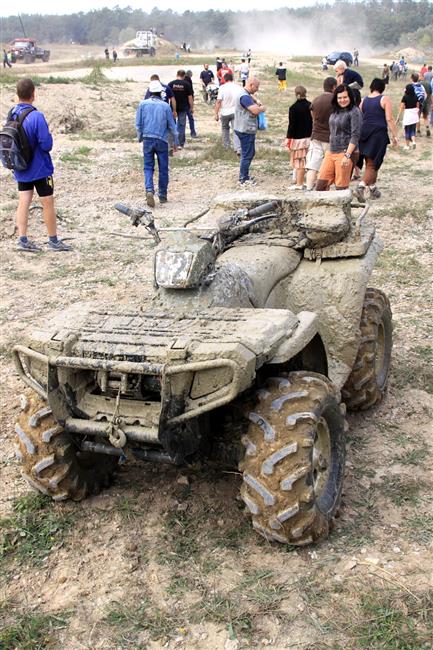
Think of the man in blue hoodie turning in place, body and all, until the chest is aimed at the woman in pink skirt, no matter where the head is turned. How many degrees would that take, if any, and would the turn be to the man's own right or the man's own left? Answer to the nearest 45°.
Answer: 0° — they already face them

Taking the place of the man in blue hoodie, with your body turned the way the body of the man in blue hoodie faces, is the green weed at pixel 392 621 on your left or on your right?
on your right

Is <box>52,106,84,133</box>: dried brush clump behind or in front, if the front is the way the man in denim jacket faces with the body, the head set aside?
in front

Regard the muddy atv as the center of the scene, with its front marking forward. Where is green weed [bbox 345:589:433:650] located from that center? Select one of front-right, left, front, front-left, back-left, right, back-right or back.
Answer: left

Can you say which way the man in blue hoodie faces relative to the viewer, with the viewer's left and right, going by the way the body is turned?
facing away from the viewer and to the right of the viewer

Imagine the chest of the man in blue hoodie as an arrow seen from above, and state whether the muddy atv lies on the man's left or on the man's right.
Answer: on the man's right

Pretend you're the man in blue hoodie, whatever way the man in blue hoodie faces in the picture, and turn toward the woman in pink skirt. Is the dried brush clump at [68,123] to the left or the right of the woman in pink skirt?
left

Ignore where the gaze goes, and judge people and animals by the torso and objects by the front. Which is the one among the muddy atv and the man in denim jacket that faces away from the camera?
the man in denim jacket

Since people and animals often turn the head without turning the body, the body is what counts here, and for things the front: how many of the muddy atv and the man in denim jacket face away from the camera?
1

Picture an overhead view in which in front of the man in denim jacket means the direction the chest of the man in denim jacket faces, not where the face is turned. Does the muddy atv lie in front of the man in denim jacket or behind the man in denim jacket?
behind

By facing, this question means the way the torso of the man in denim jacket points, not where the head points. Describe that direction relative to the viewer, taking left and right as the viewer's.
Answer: facing away from the viewer
